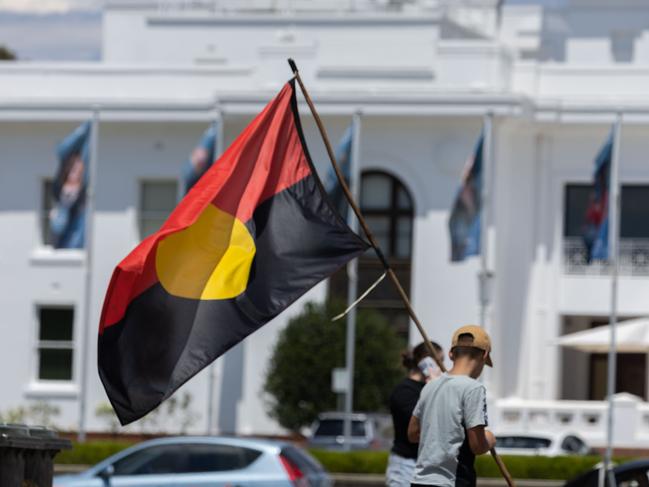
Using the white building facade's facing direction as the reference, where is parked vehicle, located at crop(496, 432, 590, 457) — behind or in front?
in front

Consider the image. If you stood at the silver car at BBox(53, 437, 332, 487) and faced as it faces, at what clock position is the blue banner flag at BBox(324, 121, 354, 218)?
The blue banner flag is roughly at 2 o'clock from the silver car.

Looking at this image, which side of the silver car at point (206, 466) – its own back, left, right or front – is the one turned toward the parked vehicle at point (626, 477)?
back

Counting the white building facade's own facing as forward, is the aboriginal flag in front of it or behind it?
in front

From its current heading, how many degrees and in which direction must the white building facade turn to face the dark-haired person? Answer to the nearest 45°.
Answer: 0° — it already faces them

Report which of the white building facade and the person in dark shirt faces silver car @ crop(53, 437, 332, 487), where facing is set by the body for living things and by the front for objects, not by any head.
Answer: the white building facade

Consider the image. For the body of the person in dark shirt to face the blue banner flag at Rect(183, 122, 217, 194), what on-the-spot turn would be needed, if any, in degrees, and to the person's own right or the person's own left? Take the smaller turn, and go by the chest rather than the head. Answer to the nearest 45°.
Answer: approximately 90° to the person's own left

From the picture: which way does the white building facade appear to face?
toward the camera

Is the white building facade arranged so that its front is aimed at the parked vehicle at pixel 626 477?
yes

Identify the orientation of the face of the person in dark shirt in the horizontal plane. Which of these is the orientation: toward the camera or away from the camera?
away from the camera

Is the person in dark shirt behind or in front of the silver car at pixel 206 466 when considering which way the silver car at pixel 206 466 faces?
behind
